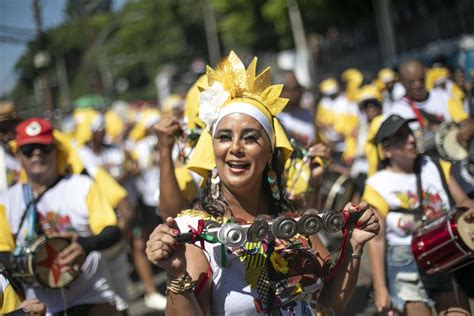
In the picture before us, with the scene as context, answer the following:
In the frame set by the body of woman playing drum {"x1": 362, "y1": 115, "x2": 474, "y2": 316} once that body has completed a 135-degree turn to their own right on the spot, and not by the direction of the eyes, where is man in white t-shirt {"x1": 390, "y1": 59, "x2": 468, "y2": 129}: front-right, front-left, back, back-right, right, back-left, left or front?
right

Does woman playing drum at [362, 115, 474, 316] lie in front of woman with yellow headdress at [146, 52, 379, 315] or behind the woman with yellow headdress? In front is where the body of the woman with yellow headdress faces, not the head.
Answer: behind

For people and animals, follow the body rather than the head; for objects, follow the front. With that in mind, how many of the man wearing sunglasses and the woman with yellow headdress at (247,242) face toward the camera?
2

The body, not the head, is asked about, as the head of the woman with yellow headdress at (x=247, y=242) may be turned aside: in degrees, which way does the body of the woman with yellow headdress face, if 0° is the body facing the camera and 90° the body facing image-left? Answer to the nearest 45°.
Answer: approximately 0°

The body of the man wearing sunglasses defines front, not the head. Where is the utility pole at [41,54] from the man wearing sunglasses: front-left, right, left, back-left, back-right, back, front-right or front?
back

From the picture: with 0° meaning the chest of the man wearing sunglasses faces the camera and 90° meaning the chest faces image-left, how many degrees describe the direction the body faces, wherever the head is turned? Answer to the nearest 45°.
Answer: approximately 0°

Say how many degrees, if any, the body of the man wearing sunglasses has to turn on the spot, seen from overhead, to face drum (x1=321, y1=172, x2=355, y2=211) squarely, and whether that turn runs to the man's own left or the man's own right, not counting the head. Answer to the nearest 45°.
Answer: approximately 135° to the man's own left

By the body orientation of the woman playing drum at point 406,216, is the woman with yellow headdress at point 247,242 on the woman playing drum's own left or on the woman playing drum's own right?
on the woman playing drum's own right

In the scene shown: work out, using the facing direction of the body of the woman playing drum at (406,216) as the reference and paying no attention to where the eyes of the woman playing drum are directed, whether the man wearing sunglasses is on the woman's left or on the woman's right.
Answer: on the woman's right

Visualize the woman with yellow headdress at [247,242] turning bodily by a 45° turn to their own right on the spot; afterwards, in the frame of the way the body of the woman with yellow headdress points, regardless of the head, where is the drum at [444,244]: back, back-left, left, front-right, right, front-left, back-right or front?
back
